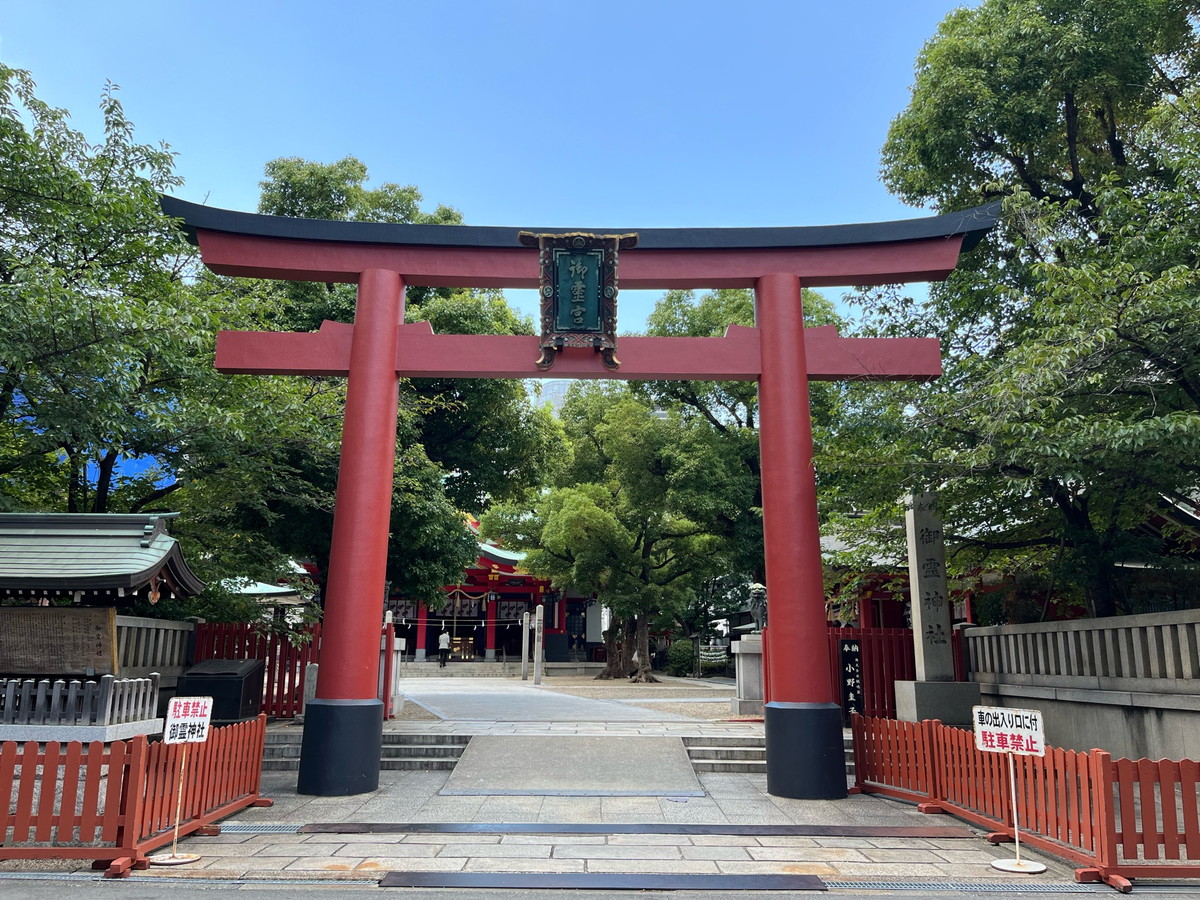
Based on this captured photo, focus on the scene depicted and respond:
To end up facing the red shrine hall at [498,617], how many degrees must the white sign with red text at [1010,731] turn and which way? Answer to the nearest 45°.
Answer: approximately 135° to its right

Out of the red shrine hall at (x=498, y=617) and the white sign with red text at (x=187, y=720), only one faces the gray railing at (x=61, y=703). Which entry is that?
the red shrine hall

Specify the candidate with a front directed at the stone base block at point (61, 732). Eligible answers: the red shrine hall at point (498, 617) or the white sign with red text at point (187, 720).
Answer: the red shrine hall

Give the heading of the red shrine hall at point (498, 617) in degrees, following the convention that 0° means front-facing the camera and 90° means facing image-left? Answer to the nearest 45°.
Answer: approximately 0°

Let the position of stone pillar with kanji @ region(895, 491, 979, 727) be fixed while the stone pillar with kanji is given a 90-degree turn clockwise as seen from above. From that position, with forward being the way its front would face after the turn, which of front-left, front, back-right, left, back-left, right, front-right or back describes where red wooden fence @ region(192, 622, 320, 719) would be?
front

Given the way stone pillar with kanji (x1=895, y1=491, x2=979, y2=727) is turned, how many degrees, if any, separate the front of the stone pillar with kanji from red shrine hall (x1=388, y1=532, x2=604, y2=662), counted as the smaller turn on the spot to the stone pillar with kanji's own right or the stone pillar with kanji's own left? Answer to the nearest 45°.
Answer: approximately 135° to the stone pillar with kanji's own right

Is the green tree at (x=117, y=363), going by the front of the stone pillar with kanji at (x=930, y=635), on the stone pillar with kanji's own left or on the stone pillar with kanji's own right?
on the stone pillar with kanji's own right

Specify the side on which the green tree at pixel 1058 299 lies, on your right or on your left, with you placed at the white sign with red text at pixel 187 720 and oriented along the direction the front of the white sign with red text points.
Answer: on your left

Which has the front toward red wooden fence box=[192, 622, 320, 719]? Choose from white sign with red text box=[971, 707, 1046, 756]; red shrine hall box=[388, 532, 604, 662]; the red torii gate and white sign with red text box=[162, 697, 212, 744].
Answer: the red shrine hall

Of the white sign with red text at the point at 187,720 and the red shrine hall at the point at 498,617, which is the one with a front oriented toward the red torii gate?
the red shrine hall

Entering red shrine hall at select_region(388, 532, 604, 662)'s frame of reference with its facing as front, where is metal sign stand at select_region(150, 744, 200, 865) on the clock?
The metal sign stand is roughly at 12 o'clock from the red shrine hall.

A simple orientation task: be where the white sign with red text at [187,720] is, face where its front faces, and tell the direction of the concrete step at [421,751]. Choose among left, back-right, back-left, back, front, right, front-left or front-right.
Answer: back-left
